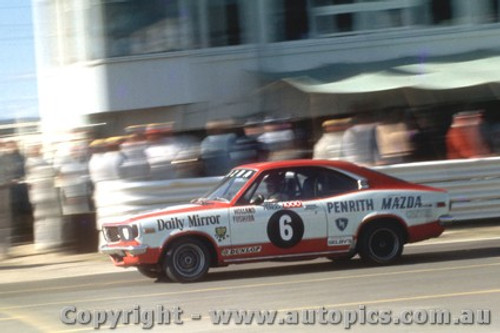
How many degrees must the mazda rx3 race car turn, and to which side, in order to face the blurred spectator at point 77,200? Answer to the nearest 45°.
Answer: approximately 45° to its right

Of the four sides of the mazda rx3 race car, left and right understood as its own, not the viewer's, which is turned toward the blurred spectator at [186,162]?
right

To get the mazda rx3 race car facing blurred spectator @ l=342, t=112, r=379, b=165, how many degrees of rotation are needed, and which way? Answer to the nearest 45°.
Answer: approximately 90° to its right

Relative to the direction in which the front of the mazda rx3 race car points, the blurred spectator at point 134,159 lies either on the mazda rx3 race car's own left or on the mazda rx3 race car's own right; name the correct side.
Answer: on the mazda rx3 race car's own right

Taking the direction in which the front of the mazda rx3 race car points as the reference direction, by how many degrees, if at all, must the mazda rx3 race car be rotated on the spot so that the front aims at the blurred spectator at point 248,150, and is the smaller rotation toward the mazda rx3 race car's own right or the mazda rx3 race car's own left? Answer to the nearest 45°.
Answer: approximately 90° to the mazda rx3 race car's own right

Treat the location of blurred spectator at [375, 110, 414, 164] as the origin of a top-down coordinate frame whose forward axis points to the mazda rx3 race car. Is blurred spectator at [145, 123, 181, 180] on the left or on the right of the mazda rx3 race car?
right

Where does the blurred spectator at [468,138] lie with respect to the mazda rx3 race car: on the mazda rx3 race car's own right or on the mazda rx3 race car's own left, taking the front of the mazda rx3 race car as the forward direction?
on the mazda rx3 race car's own right

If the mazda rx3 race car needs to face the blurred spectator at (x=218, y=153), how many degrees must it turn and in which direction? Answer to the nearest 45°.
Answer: approximately 90° to its right

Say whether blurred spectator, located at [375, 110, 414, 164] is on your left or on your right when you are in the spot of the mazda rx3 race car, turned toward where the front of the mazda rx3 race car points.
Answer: on your right

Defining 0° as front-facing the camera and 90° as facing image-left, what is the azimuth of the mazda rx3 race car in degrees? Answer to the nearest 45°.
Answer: approximately 90°
